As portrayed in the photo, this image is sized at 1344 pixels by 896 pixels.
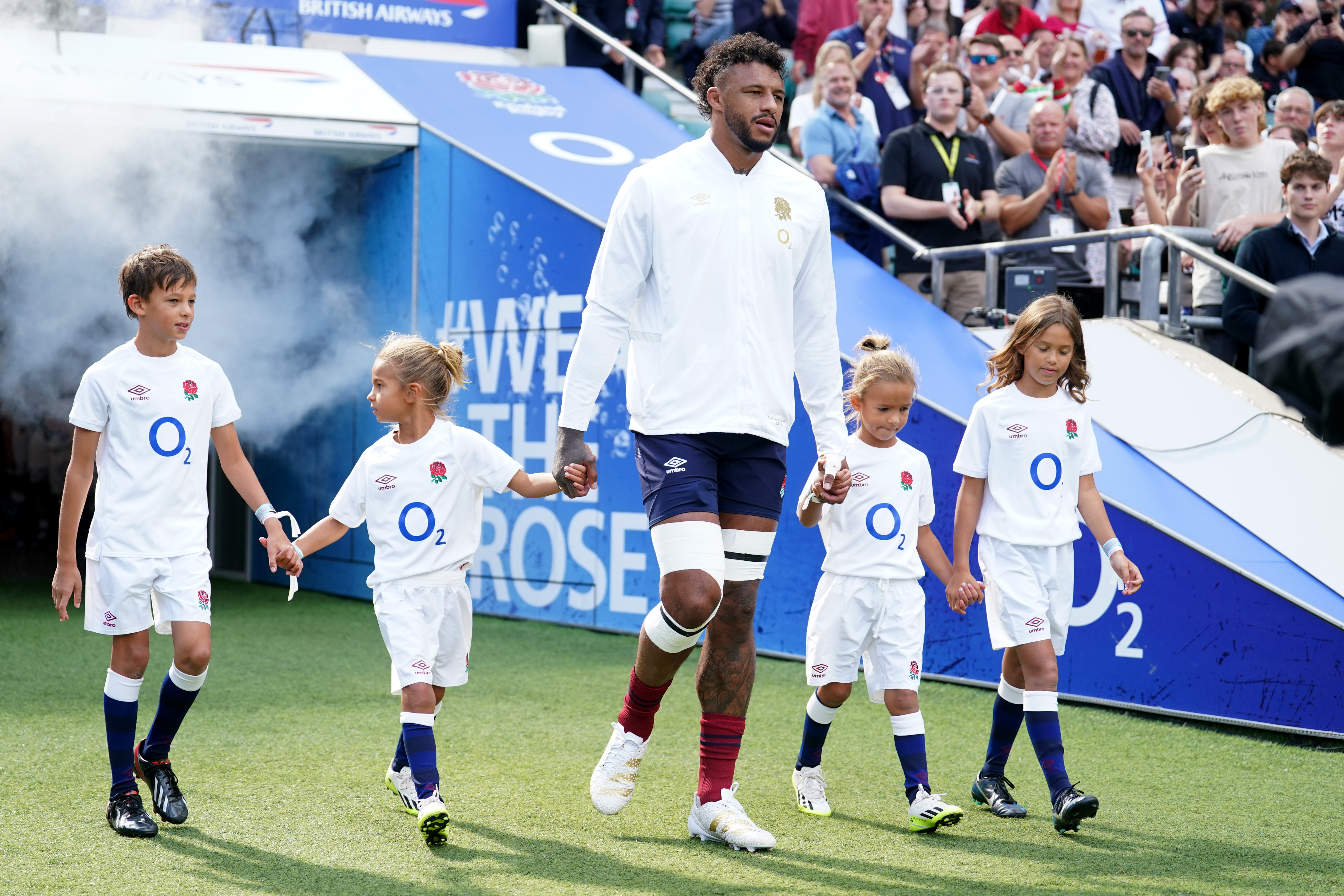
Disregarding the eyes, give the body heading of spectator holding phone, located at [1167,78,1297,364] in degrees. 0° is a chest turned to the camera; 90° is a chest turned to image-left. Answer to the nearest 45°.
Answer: approximately 0°

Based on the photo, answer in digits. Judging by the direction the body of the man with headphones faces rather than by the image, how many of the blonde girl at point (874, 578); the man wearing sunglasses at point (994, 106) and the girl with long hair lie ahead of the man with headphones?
2

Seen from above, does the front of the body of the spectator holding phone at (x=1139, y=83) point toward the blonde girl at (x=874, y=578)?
yes

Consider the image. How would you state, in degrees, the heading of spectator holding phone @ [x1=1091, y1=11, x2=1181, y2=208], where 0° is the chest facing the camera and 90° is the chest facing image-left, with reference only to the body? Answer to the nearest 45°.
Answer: approximately 0°

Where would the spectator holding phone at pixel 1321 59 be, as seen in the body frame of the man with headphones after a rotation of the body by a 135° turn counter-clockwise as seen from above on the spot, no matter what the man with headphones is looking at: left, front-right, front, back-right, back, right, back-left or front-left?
front

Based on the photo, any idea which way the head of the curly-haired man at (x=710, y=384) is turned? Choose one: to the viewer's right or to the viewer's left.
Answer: to the viewer's right
